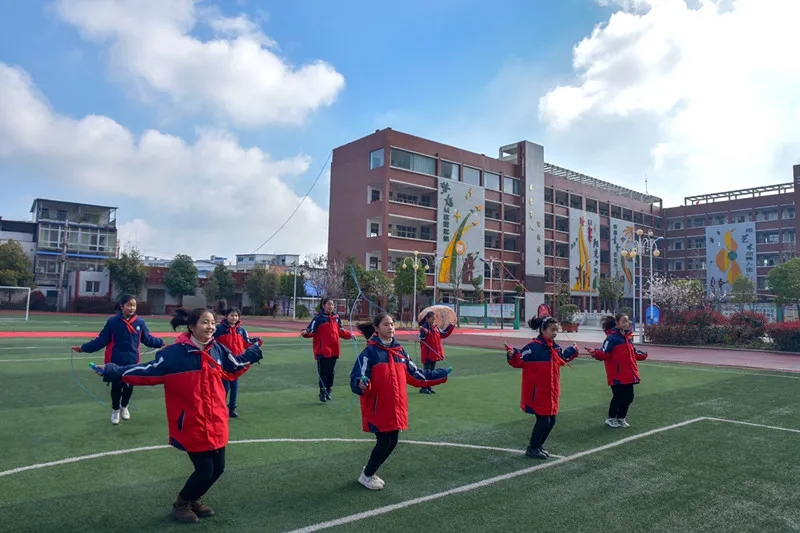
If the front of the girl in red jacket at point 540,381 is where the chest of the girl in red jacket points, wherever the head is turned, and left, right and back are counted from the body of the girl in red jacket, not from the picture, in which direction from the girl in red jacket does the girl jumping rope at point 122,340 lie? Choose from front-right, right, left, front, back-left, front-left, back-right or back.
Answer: back-right

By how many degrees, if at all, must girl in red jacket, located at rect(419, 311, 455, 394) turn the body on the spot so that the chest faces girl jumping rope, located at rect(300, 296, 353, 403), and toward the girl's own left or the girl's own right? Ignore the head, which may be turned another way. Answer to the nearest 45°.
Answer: approximately 90° to the girl's own right

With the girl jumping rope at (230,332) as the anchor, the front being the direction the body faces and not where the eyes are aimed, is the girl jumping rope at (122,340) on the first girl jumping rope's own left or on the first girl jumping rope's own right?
on the first girl jumping rope's own right

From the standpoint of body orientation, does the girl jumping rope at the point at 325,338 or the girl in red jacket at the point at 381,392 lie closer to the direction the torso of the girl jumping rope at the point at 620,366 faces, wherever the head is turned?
the girl in red jacket

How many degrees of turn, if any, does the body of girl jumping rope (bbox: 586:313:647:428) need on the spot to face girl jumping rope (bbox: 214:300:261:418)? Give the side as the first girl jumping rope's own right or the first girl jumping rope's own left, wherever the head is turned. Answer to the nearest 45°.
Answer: approximately 135° to the first girl jumping rope's own right

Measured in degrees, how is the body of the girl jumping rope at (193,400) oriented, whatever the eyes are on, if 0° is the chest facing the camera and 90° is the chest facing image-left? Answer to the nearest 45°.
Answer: approximately 315°

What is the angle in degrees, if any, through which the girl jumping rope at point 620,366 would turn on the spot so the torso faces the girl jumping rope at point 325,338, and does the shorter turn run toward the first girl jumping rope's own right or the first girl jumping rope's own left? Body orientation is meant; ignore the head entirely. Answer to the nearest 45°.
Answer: approximately 135° to the first girl jumping rope's own right

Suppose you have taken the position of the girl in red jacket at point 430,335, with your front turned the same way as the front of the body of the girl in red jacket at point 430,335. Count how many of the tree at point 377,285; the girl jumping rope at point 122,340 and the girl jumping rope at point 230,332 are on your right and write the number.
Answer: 2

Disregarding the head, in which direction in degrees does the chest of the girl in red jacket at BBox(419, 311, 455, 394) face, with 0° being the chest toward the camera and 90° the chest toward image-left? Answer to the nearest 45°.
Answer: approximately 315°

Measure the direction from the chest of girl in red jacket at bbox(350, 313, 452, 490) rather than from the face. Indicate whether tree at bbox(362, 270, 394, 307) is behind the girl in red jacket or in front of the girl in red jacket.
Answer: behind

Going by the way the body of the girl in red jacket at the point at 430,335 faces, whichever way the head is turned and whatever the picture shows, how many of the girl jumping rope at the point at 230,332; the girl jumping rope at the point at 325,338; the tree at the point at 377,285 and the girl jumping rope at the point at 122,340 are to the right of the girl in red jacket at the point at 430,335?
3

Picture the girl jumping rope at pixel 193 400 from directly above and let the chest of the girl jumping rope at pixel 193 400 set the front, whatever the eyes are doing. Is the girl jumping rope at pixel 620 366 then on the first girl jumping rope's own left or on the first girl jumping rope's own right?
on the first girl jumping rope's own left
